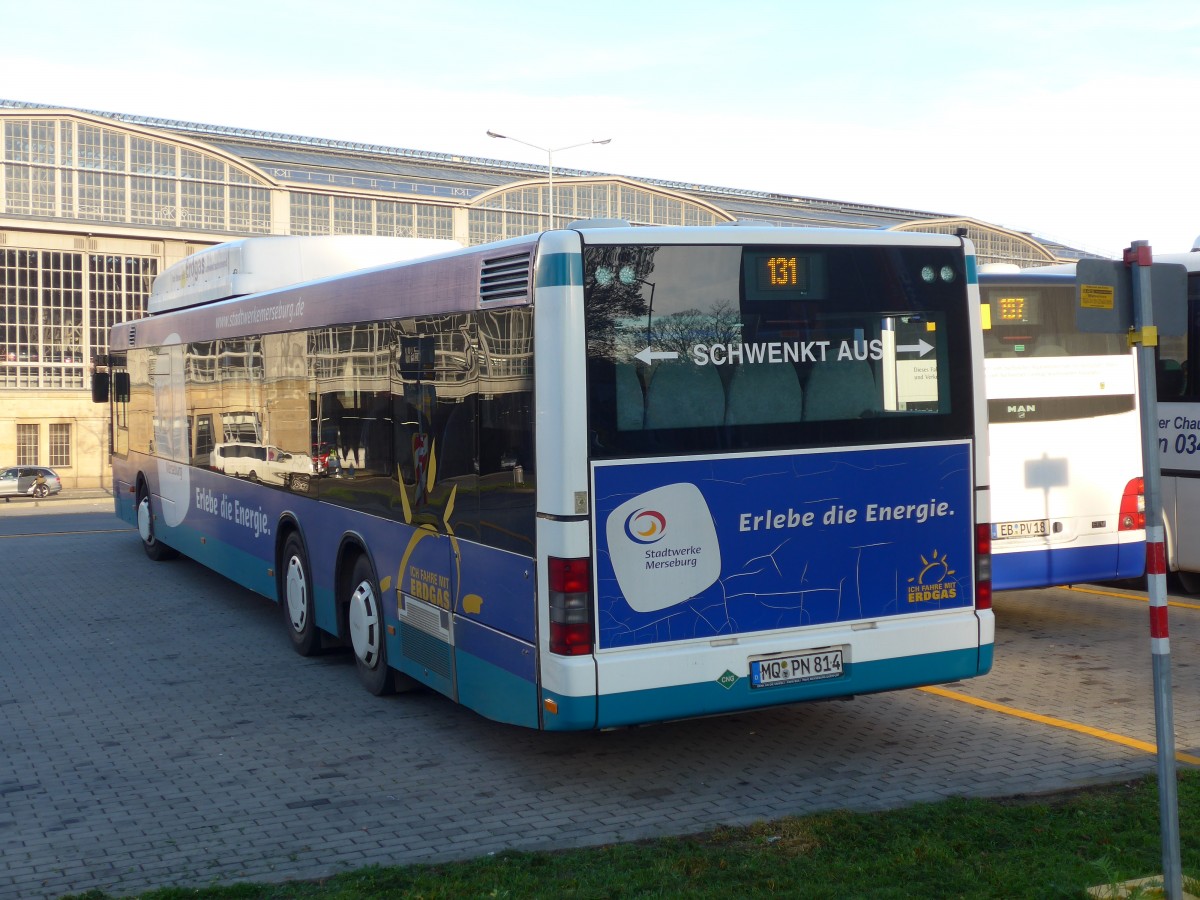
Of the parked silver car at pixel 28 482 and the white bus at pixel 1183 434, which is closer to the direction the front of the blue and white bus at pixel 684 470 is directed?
the parked silver car

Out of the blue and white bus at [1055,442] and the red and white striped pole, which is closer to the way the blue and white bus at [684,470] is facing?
the blue and white bus

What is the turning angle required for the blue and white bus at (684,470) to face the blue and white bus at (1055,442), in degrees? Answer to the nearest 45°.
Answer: approximately 90° to its right

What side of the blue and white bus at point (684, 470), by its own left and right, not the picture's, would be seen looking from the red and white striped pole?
back

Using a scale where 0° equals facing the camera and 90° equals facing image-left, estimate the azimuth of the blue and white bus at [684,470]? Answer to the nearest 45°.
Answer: approximately 135°

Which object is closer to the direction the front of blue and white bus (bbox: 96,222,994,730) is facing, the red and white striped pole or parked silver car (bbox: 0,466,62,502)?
the parked silver car

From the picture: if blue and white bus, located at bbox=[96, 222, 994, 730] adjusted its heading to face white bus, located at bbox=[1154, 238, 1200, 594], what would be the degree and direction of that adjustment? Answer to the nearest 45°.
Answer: approximately 90° to its right

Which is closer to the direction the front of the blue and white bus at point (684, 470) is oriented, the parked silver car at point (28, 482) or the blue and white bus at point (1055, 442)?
the parked silver car

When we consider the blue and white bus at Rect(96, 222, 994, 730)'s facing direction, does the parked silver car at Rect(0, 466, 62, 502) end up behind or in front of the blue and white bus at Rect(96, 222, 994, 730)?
in front
